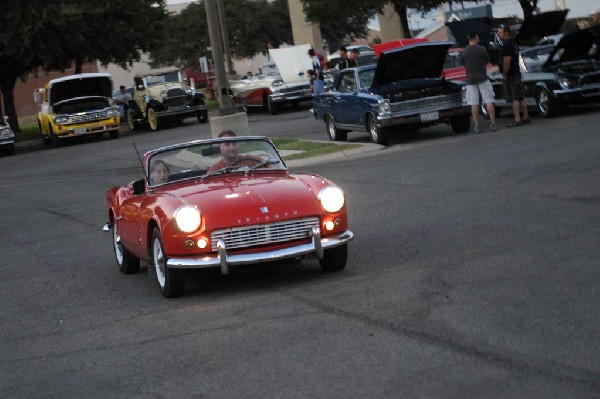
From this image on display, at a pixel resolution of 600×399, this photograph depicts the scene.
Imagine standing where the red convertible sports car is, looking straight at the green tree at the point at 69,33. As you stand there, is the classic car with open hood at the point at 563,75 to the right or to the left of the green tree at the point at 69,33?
right

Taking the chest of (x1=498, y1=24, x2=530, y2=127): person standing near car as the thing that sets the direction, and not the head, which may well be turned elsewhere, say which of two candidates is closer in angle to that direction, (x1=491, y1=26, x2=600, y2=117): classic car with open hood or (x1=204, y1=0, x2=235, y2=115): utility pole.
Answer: the utility pole

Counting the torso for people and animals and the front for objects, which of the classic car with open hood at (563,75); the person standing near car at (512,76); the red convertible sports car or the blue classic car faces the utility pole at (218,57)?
the person standing near car

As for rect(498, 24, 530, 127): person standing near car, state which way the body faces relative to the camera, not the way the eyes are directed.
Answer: to the viewer's left

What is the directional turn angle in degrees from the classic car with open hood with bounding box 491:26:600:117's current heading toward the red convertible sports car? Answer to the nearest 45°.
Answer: approximately 45° to its right

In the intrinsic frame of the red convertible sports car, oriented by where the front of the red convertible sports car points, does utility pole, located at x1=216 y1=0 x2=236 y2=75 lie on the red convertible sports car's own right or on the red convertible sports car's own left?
on the red convertible sports car's own left

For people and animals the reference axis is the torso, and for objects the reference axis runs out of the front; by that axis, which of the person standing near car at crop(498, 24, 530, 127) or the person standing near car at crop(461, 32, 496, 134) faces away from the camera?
the person standing near car at crop(461, 32, 496, 134)

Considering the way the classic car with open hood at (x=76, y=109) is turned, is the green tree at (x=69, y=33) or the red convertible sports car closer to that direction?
the red convertible sports car

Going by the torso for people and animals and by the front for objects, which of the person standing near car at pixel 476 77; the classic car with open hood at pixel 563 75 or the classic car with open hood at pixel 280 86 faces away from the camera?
the person standing near car
